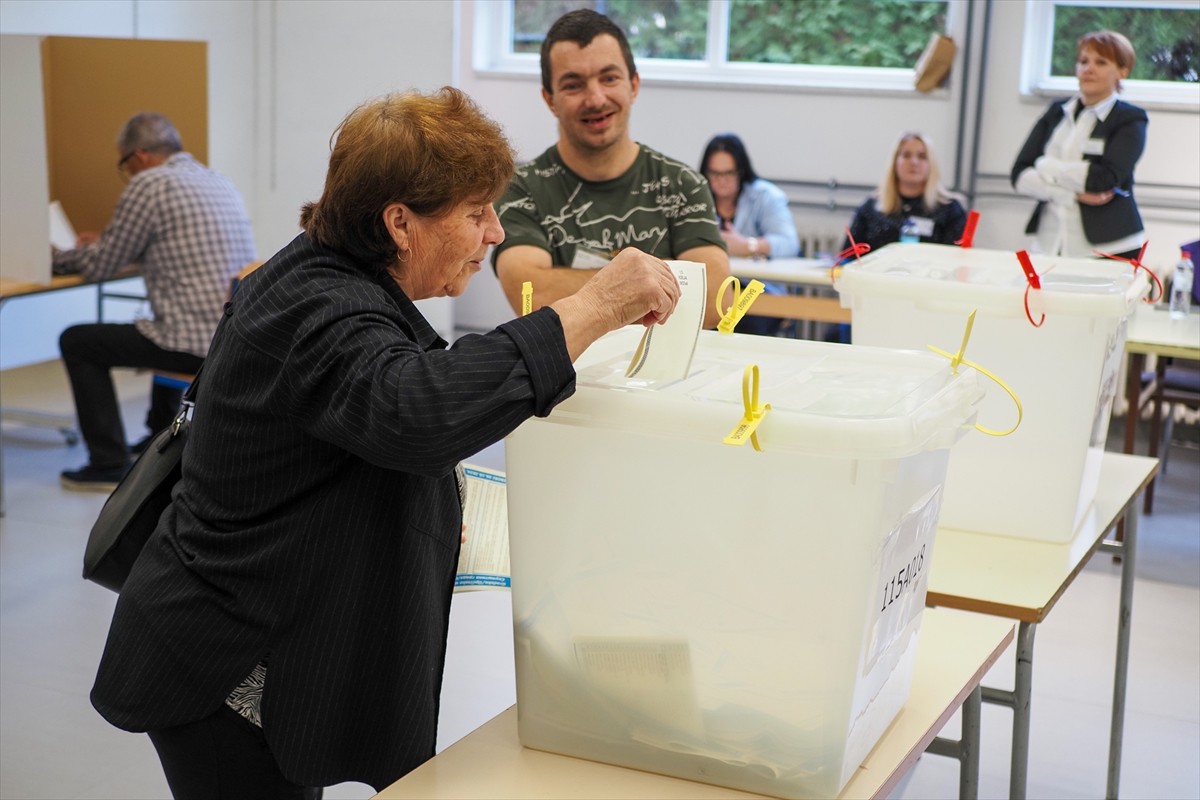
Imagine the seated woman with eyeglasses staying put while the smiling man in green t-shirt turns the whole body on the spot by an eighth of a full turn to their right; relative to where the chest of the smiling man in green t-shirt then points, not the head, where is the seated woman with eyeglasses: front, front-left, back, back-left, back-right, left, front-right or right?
back-right

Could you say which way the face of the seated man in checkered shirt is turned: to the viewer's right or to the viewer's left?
to the viewer's left

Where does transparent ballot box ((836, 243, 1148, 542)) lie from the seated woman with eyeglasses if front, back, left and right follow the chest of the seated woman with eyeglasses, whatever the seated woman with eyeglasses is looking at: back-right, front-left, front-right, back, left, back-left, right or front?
front-left

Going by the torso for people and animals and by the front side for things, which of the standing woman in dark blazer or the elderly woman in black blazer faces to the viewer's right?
the elderly woman in black blazer

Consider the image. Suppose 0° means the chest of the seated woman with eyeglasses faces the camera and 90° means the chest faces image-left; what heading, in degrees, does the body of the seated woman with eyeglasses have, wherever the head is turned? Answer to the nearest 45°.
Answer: approximately 45°

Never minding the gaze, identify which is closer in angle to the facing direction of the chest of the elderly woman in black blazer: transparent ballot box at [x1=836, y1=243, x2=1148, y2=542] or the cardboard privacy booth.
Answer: the transparent ballot box

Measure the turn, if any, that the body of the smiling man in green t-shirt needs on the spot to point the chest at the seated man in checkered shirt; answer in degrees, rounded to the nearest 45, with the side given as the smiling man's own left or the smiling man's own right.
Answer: approximately 135° to the smiling man's own right

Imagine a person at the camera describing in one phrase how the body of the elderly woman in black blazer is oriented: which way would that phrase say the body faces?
to the viewer's right

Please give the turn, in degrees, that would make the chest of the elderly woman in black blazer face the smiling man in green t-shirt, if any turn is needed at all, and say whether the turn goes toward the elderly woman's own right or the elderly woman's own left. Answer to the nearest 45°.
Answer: approximately 90° to the elderly woman's own left

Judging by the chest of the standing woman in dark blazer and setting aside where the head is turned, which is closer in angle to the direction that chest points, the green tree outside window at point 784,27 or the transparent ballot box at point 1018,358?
the transparent ballot box

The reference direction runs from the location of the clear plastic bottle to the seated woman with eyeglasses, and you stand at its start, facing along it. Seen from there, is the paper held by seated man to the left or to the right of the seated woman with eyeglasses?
left

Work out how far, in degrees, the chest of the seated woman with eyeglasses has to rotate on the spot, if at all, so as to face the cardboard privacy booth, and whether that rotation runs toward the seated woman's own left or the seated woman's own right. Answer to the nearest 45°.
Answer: approximately 45° to the seated woman's own right
